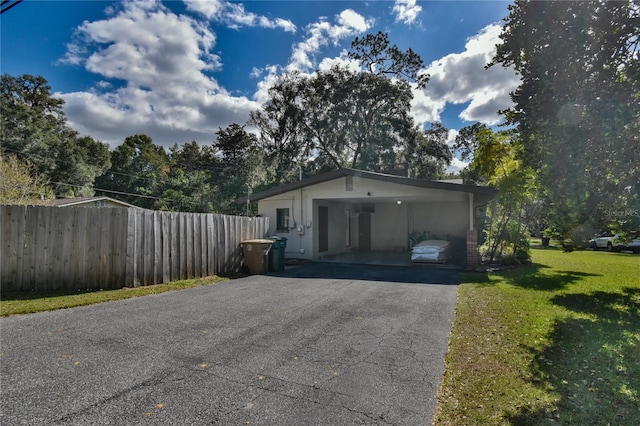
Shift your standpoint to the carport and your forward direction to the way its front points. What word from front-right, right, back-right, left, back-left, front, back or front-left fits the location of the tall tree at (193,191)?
back-right

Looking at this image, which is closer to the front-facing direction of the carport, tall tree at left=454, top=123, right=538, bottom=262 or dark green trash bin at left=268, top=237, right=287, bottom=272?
the dark green trash bin

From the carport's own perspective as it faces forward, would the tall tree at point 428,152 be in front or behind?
behind

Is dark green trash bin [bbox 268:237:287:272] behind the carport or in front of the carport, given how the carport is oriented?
in front

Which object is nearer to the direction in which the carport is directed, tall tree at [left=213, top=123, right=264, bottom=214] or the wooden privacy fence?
the wooden privacy fence

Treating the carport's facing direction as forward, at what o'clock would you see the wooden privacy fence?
The wooden privacy fence is roughly at 1 o'clock from the carport.

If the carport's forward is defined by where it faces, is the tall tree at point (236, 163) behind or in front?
behind

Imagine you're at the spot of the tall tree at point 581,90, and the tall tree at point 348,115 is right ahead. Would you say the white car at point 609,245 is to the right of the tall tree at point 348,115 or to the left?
right

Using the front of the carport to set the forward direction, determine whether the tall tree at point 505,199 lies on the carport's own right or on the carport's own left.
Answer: on the carport's own left

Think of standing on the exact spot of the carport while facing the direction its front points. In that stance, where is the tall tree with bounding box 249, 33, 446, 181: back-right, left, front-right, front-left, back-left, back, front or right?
back

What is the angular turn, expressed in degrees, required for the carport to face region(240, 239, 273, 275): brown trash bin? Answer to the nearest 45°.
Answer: approximately 45° to its right

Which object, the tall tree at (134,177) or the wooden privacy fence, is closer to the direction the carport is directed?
the wooden privacy fence

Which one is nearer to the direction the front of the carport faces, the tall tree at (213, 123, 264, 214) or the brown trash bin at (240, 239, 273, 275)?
the brown trash bin

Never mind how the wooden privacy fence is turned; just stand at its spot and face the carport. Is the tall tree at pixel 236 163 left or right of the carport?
left

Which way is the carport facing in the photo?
toward the camera
